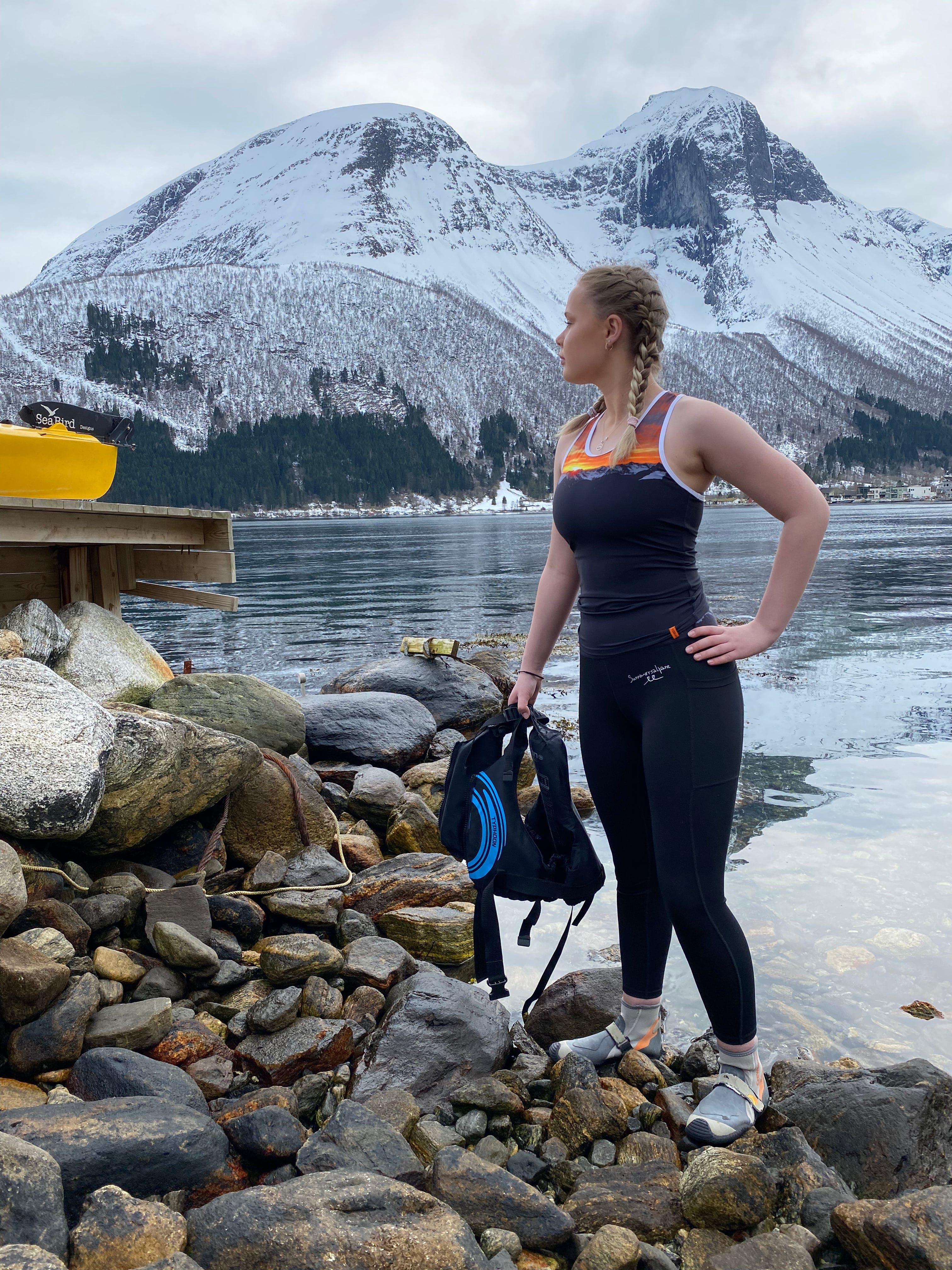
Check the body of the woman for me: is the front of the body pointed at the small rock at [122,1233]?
yes

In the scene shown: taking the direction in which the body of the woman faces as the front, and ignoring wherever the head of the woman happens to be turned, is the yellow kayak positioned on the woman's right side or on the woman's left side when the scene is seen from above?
on the woman's right side

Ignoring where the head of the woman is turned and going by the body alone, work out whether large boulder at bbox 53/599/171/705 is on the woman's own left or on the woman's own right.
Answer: on the woman's own right

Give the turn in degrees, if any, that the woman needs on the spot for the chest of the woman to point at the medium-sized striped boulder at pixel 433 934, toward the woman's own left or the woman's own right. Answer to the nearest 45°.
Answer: approximately 90° to the woman's own right

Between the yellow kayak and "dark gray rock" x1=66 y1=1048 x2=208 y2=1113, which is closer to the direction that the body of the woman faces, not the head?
the dark gray rock

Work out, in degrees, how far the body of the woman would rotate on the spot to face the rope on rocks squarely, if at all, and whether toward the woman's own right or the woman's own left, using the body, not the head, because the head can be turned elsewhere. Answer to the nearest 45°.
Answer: approximately 90° to the woman's own right

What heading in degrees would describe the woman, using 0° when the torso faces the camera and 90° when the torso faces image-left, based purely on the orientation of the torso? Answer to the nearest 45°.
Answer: approximately 45°

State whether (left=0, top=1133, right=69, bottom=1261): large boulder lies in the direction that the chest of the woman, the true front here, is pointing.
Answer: yes
